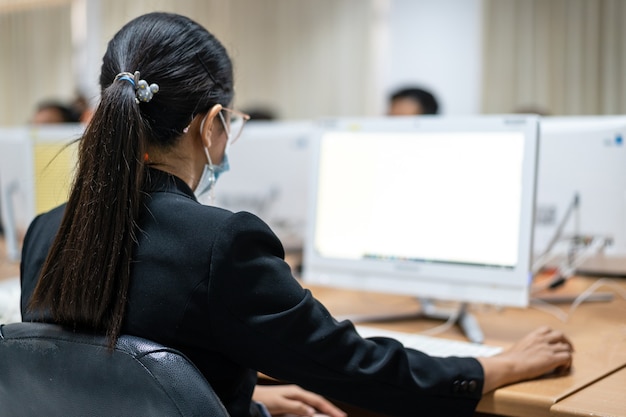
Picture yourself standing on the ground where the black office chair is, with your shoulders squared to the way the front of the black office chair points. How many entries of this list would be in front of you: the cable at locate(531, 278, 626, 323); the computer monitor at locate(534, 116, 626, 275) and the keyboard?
3

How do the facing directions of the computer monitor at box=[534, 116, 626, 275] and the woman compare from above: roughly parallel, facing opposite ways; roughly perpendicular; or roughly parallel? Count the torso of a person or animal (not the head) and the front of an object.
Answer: roughly parallel

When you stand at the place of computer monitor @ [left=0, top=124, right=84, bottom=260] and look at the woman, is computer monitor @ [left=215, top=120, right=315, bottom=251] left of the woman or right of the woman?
left

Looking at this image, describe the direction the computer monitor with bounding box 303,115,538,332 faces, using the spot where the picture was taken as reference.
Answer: facing the viewer and to the left of the viewer

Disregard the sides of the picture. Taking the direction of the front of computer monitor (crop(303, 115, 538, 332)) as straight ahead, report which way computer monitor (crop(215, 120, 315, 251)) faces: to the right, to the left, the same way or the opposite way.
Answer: the opposite way

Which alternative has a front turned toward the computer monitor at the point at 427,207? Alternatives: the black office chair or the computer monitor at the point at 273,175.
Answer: the black office chair

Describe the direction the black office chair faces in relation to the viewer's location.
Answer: facing away from the viewer and to the right of the viewer

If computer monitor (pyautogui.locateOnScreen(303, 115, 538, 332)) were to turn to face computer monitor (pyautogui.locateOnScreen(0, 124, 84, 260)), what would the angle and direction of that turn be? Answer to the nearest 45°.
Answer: approximately 90° to its right

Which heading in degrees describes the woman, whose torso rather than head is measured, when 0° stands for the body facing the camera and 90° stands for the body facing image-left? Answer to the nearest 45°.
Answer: approximately 225°

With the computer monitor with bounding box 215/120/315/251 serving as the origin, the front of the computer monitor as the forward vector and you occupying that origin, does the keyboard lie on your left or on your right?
on your right

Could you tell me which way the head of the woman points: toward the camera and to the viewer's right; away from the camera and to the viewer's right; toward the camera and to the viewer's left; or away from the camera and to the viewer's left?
away from the camera and to the viewer's right

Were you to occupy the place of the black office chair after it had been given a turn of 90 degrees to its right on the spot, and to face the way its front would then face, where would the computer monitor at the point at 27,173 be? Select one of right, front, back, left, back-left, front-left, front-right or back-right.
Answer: back-left

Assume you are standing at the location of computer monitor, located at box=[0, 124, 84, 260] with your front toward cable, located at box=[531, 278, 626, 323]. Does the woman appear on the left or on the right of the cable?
right
